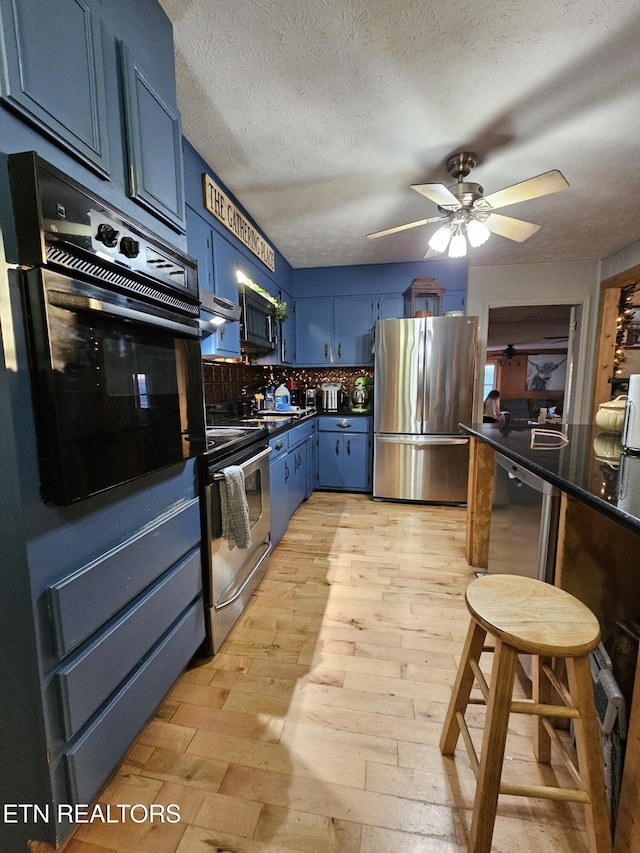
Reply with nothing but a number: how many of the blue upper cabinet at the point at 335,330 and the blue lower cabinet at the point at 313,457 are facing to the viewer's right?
1

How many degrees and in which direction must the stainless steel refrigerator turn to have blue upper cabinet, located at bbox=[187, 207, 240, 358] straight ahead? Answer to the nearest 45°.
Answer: approximately 45° to its right

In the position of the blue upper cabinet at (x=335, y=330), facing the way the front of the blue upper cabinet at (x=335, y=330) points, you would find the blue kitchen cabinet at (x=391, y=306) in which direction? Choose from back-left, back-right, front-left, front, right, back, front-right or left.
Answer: left

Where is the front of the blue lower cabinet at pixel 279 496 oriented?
to the viewer's right

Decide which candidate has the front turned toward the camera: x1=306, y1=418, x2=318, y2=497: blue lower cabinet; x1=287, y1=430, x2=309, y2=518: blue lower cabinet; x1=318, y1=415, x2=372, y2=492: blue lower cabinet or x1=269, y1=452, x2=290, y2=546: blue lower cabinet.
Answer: x1=318, y1=415, x2=372, y2=492: blue lower cabinet

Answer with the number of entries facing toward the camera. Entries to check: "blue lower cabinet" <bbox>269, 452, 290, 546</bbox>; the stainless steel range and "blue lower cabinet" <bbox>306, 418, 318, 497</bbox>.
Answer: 0

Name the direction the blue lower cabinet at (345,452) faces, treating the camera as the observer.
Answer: facing the viewer

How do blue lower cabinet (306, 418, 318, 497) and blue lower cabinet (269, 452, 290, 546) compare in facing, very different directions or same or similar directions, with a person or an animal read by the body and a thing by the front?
same or similar directions

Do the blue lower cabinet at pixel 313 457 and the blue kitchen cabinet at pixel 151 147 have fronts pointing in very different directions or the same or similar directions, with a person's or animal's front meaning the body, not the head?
same or similar directions

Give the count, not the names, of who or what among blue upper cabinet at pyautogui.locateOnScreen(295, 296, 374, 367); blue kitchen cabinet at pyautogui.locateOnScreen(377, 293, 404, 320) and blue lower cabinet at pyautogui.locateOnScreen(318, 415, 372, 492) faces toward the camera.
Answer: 3

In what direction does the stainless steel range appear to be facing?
to the viewer's right

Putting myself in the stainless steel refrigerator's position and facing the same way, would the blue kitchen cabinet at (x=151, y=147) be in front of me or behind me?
in front

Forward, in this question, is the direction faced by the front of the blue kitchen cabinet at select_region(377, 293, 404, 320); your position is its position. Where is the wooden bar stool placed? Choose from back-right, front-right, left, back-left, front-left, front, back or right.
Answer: front

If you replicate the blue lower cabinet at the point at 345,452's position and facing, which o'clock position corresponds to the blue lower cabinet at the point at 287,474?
the blue lower cabinet at the point at 287,474 is roughly at 1 o'clock from the blue lower cabinet at the point at 345,452.

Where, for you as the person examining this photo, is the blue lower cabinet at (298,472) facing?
facing to the right of the viewer

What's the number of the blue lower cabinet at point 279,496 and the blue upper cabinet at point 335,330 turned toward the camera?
1

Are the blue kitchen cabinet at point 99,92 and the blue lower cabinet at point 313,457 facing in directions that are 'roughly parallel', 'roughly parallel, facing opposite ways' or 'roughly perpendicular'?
roughly parallel
